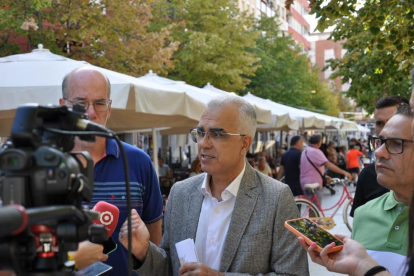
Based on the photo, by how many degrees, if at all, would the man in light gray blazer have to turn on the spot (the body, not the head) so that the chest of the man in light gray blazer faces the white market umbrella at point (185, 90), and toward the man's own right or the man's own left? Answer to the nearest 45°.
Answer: approximately 135° to the man's own right

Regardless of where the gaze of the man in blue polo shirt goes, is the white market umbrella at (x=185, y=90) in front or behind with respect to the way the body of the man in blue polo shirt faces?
behind

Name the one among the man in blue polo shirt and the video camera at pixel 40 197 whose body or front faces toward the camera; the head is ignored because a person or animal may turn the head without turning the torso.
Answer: the man in blue polo shirt

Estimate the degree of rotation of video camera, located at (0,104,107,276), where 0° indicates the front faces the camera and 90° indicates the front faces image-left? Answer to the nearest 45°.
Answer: approximately 225°

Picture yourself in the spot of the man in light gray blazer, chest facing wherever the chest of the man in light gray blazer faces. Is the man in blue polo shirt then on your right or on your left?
on your right

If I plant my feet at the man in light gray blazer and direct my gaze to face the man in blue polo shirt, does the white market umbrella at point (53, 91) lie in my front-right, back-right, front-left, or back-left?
front-right

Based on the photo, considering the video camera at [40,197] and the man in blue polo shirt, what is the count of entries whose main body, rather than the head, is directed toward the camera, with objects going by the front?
1

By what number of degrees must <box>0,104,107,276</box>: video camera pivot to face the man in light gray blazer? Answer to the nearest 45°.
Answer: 0° — it already faces them

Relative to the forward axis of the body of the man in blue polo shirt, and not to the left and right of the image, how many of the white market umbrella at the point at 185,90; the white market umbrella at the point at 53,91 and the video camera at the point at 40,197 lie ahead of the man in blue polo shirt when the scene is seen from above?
1

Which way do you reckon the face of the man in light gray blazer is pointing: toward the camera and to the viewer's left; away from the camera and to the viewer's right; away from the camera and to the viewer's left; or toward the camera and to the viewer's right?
toward the camera and to the viewer's left

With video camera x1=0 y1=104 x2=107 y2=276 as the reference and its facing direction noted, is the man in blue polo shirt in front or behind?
in front

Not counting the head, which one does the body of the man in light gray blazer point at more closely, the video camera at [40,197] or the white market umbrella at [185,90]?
the video camera

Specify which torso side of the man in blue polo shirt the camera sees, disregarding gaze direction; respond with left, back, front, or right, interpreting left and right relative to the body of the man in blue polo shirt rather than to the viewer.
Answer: front

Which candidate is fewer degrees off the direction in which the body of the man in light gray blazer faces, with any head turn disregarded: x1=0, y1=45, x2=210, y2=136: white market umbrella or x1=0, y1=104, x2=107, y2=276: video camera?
the video camera
